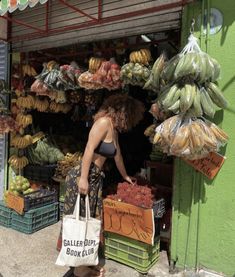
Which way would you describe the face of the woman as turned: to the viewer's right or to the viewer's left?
to the viewer's right

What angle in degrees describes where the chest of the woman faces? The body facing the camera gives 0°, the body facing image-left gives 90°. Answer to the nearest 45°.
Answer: approximately 270°

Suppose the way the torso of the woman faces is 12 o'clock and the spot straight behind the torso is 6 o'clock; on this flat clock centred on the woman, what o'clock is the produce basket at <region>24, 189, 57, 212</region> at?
The produce basket is roughly at 8 o'clock from the woman.

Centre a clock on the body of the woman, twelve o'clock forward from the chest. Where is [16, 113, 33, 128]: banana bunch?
The banana bunch is roughly at 8 o'clock from the woman.

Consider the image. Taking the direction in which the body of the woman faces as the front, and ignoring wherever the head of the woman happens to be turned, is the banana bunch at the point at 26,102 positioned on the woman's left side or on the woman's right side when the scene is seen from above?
on the woman's left side

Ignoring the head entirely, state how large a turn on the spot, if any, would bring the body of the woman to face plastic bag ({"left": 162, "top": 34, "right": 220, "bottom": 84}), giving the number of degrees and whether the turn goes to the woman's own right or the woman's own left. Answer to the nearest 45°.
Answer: approximately 45° to the woman's own right
